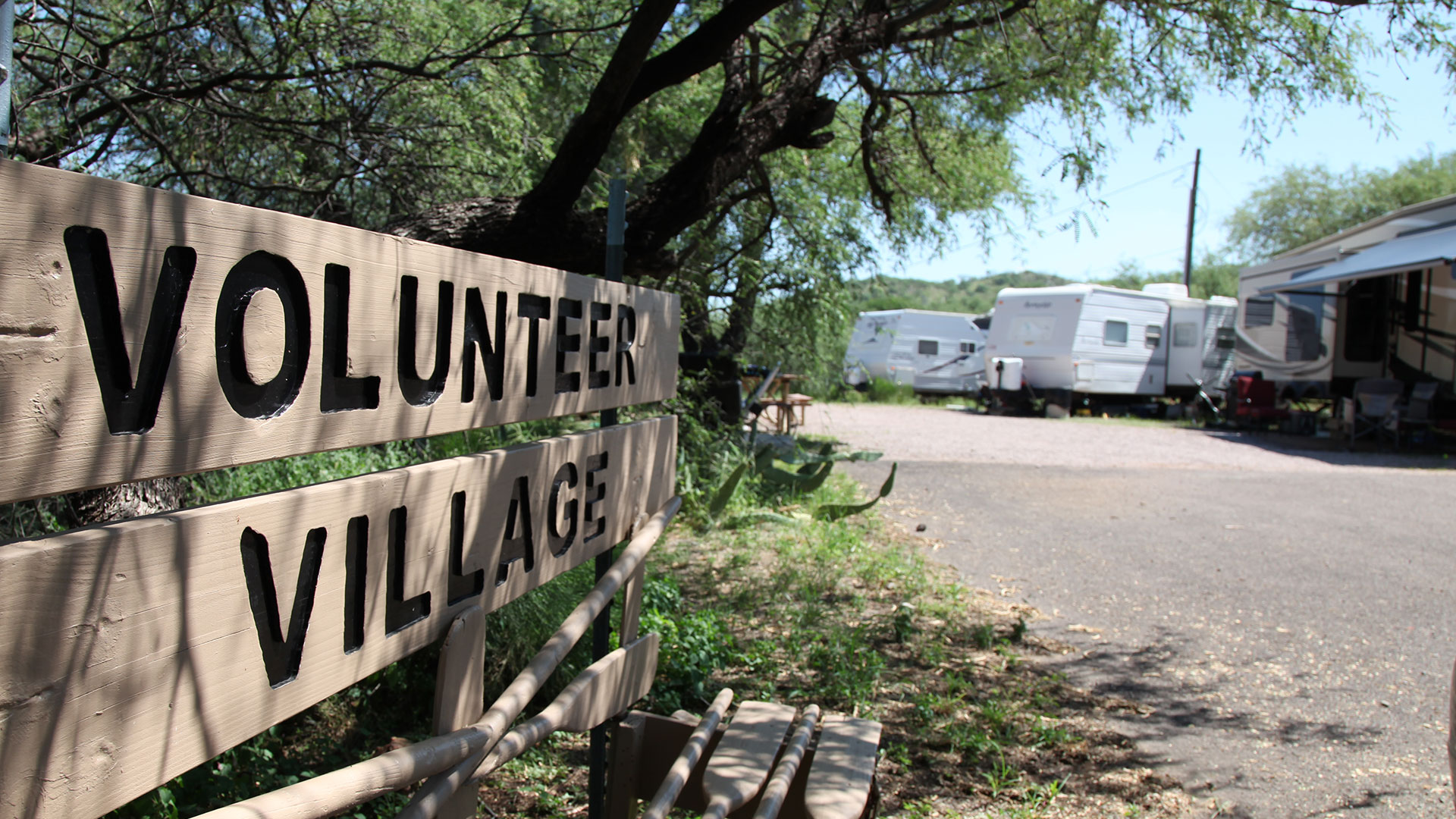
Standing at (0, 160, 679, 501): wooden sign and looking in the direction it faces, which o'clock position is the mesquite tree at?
The mesquite tree is roughly at 8 o'clock from the wooden sign.

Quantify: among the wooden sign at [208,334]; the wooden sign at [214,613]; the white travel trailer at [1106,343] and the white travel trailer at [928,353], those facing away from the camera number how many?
0

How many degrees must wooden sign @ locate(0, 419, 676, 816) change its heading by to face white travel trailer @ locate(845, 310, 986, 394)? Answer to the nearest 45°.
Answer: approximately 90° to its left

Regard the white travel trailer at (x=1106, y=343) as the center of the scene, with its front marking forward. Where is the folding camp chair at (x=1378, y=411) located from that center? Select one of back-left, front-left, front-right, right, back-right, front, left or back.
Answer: left

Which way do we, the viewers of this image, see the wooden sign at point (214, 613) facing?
facing the viewer and to the right of the viewer

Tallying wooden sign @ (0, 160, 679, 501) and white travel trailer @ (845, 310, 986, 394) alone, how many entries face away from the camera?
0

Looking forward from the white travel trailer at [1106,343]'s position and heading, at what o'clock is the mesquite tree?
The mesquite tree is roughly at 11 o'clock from the white travel trailer.

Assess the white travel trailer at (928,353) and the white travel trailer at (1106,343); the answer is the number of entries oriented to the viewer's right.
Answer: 0

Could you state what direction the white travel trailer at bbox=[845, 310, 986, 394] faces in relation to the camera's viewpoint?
facing the viewer and to the left of the viewer

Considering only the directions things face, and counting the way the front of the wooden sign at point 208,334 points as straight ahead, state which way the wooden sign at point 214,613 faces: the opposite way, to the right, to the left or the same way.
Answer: the same way

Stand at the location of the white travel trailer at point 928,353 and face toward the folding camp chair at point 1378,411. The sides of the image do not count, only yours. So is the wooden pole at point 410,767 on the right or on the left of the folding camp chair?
right

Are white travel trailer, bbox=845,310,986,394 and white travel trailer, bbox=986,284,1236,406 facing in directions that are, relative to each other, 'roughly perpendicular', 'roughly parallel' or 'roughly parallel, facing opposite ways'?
roughly parallel

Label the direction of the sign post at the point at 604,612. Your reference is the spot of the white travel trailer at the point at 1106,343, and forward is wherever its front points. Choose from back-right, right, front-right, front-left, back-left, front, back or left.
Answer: front-left

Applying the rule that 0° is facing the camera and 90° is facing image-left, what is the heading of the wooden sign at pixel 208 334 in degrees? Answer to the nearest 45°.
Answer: approximately 315°

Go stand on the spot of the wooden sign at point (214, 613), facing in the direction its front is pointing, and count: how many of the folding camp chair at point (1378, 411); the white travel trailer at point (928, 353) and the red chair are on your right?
0

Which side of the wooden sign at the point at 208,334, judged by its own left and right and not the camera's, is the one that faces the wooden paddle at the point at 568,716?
left

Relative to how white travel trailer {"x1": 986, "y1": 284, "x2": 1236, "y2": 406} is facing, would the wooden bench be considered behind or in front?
in front

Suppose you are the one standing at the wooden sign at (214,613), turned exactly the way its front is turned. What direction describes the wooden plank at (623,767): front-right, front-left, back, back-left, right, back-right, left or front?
left
